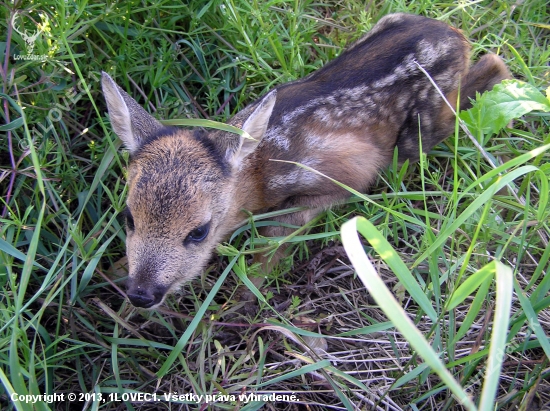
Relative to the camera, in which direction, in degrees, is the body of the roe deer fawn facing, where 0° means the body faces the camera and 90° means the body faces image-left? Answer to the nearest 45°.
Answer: approximately 45°
